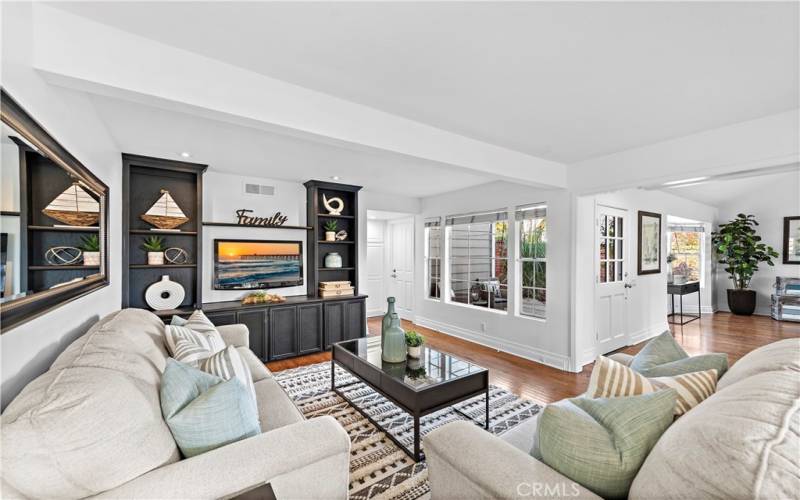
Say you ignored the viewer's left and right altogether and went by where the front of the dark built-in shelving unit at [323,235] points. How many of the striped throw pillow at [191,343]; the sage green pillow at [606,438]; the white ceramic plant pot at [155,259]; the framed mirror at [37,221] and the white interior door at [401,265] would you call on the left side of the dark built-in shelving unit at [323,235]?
1

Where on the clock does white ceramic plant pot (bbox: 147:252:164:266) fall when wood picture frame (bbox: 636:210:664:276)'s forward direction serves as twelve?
The white ceramic plant pot is roughly at 3 o'clock from the wood picture frame.

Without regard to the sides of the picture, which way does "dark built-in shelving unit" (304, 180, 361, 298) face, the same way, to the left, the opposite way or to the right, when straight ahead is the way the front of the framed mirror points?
to the right

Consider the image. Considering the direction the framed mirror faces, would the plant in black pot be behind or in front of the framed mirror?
in front

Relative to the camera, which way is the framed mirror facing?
to the viewer's right

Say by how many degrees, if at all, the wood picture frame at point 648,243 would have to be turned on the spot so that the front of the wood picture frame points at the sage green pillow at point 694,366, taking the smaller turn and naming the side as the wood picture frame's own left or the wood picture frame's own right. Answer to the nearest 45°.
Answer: approximately 45° to the wood picture frame's own right

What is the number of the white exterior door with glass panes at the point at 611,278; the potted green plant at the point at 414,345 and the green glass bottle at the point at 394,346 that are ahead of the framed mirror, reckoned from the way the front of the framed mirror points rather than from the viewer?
3

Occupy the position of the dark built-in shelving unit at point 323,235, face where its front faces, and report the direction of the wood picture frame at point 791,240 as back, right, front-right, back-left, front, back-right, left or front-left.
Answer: front-left

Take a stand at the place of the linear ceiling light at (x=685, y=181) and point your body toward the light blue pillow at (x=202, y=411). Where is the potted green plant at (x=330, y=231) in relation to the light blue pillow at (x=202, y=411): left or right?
right

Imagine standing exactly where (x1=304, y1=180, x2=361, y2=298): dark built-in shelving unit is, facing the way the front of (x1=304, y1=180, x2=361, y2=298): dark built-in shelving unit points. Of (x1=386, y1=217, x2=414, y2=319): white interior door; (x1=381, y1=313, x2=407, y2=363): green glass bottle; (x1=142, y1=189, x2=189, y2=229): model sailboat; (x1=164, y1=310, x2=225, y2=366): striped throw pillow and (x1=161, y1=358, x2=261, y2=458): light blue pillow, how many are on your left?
1

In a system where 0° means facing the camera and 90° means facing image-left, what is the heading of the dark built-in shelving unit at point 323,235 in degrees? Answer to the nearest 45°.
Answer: approximately 315°

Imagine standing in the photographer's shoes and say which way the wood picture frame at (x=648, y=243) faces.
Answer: facing the viewer and to the right of the viewer

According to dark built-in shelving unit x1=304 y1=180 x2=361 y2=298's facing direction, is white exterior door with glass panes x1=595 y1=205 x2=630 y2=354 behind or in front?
in front

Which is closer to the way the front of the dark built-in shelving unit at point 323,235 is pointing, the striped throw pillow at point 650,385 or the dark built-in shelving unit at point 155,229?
the striped throw pillow

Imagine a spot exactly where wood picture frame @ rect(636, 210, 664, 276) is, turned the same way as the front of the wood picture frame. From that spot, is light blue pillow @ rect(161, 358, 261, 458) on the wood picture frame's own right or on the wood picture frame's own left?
on the wood picture frame's own right

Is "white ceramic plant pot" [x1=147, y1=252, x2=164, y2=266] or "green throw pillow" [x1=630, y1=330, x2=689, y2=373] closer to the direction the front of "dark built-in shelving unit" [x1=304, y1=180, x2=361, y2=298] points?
the green throw pillow
